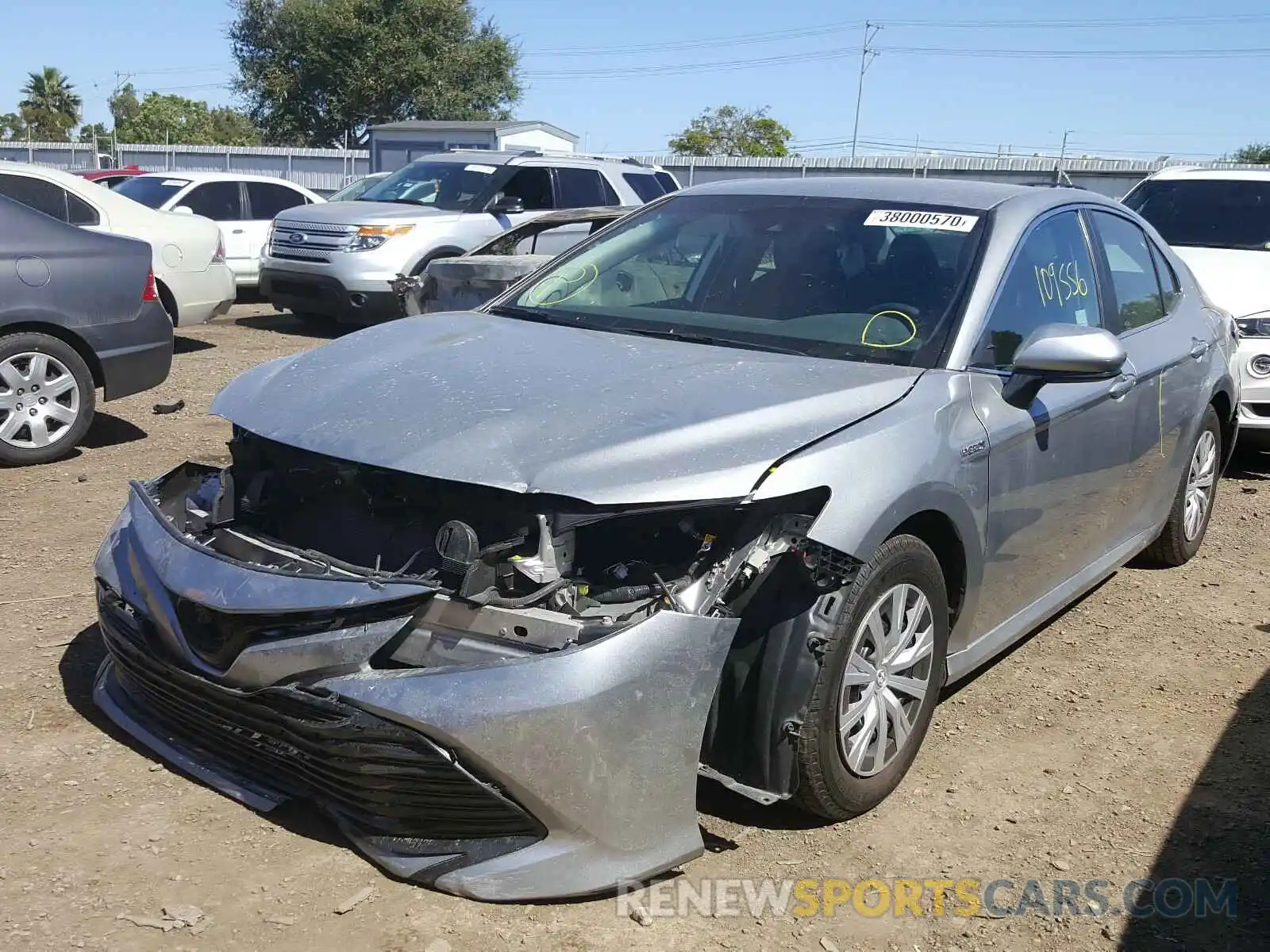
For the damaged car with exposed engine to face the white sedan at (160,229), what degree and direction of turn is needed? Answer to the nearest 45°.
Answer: approximately 90° to its right

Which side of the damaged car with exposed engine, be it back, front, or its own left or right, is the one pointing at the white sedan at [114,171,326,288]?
right

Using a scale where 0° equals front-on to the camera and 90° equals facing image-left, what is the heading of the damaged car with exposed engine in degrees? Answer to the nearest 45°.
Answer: approximately 45°

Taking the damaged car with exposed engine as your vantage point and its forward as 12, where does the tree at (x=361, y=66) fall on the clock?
The tree is roughly at 4 o'clock from the damaged car with exposed engine.

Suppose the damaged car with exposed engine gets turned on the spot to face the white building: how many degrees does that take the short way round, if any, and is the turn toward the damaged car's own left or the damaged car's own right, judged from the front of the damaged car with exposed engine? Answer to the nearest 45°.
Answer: approximately 135° to the damaged car's own right

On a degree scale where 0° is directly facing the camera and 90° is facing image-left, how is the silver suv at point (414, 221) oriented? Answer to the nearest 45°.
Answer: approximately 45°

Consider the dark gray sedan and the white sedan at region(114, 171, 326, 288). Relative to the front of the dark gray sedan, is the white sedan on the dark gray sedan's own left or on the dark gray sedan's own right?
on the dark gray sedan's own right
